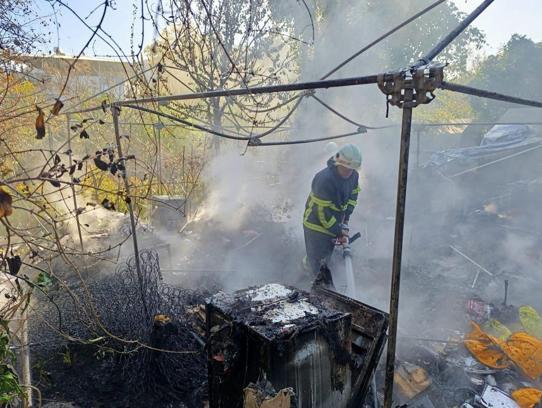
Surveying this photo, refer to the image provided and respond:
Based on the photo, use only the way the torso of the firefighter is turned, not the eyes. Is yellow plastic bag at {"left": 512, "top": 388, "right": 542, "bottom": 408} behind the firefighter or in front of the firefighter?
in front

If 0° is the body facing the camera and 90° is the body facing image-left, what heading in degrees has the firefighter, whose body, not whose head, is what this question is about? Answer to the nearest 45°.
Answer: approximately 315°

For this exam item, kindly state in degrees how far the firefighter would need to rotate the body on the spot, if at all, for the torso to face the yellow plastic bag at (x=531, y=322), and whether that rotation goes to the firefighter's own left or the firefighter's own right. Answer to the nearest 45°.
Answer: approximately 45° to the firefighter's own left

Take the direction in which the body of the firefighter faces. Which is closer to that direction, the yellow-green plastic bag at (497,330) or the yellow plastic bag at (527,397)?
the yellow plastic bag

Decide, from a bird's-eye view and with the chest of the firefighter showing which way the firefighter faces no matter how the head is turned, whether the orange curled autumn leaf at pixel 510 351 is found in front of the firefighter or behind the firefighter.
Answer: in front

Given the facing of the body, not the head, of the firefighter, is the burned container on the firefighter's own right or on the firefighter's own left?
on the firefighter's own right

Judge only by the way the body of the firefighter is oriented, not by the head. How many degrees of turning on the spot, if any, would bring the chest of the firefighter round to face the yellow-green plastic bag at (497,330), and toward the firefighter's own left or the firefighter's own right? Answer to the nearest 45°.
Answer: approximately 45° to the firefighter's own left

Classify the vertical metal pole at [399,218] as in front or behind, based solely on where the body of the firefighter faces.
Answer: in front
